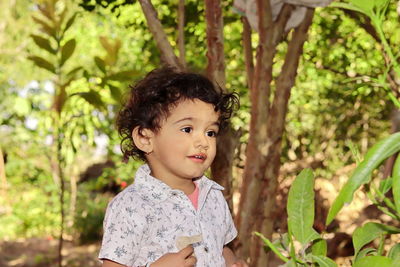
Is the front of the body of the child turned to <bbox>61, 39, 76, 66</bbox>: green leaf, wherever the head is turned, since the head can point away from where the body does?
no

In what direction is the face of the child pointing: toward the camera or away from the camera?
toward the camera

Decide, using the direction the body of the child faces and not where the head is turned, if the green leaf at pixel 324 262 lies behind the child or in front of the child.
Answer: in front

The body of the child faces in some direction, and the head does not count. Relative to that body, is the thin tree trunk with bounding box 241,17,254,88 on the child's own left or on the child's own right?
on the child's own left

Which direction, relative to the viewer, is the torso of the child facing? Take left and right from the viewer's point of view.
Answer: facing the viewer and to the right of the viewer

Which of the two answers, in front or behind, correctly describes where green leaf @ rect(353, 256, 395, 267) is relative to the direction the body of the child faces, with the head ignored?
in front

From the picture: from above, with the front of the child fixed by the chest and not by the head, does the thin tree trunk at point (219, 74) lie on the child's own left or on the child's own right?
on the child's own left

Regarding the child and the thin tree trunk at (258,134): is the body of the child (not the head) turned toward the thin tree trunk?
no
